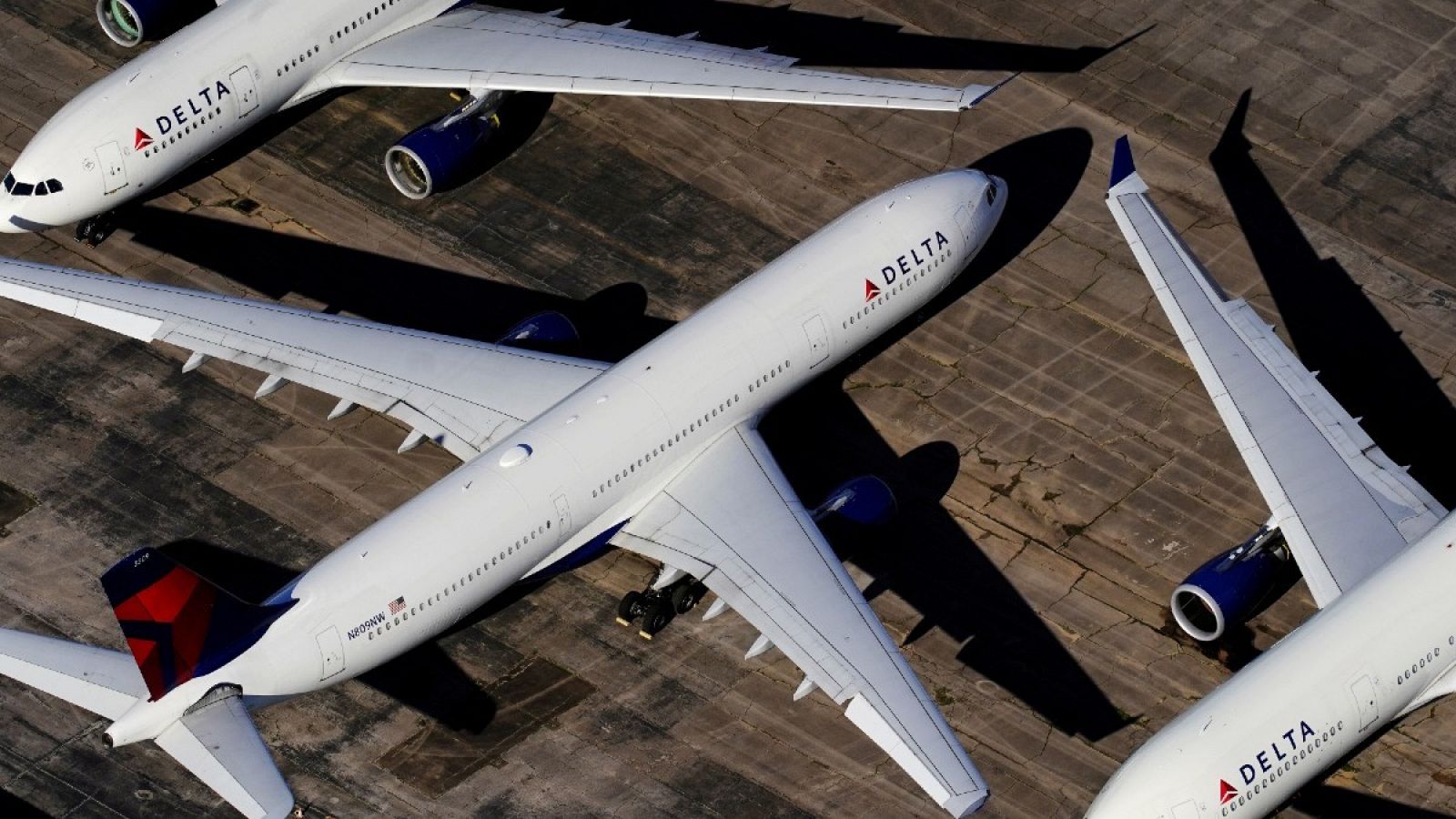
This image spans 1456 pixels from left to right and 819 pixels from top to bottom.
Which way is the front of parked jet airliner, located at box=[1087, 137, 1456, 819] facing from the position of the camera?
facing the viewer and to the left of the viewer
